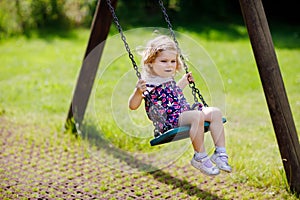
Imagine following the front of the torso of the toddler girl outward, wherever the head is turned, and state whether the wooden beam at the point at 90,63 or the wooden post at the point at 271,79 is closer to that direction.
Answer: the wooden post

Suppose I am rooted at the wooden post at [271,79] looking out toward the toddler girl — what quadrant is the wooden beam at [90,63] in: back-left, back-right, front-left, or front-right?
front-right

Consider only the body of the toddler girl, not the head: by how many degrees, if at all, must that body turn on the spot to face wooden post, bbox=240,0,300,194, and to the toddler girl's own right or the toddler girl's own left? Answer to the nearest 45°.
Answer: approximately 45° to the toddler girl's own left

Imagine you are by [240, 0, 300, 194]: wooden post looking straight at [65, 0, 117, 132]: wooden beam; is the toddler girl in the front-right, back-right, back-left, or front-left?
front-left

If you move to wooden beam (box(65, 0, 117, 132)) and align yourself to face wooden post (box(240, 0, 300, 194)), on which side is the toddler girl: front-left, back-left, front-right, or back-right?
front-right

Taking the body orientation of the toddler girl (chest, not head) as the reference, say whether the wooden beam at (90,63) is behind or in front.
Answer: behind

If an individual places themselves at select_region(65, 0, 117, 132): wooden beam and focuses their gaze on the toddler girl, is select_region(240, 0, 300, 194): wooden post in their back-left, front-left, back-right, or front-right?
front-left
